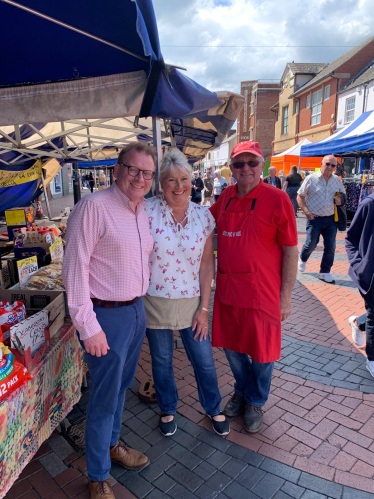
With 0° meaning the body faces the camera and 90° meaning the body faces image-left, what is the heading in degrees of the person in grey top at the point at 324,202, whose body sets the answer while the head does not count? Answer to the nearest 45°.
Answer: approximately 315°

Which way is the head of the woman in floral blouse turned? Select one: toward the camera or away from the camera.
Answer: toward the camera

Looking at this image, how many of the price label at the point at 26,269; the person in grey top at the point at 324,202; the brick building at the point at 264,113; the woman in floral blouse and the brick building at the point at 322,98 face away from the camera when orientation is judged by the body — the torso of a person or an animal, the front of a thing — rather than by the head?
0

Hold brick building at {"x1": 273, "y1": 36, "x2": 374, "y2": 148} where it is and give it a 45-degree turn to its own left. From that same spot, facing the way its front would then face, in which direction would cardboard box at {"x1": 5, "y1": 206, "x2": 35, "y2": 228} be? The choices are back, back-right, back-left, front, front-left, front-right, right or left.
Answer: front

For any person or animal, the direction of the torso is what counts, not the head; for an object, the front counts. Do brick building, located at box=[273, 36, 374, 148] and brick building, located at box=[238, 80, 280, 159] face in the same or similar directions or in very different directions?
same or similar directions

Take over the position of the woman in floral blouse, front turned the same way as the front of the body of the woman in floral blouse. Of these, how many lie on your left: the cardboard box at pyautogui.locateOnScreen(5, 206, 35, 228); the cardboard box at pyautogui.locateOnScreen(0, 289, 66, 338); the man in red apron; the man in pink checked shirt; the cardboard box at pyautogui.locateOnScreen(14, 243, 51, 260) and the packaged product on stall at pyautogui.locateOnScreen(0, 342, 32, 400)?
1

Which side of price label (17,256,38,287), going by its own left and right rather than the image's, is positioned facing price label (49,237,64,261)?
left

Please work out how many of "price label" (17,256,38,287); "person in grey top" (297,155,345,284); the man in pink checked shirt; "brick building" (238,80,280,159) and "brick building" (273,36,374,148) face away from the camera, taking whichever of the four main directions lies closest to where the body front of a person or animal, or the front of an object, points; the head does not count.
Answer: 0

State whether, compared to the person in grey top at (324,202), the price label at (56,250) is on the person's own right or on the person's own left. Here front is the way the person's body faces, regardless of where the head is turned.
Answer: on the person's own right

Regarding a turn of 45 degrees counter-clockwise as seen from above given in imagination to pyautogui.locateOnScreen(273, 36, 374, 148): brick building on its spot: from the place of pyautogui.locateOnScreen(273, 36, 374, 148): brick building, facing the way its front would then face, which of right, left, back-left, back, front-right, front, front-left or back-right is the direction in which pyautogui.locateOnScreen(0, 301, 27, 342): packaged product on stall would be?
front

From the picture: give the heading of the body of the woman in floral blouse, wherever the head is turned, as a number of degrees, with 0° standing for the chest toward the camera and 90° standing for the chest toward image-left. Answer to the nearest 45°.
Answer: approximately 0°

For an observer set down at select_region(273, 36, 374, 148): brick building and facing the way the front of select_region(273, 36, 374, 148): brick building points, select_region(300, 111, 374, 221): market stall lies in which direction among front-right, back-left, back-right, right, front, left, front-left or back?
front-left

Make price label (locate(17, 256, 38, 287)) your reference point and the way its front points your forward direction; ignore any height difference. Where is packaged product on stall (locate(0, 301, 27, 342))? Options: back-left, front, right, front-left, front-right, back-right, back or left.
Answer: front-right

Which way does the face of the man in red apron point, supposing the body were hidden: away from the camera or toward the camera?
toward the camera

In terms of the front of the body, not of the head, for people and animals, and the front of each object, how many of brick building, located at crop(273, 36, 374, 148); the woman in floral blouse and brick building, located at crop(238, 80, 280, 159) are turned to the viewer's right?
0

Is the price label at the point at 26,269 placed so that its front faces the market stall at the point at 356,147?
no

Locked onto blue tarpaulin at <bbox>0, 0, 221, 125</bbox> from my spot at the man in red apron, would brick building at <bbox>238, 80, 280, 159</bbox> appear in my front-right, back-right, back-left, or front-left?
back-right
